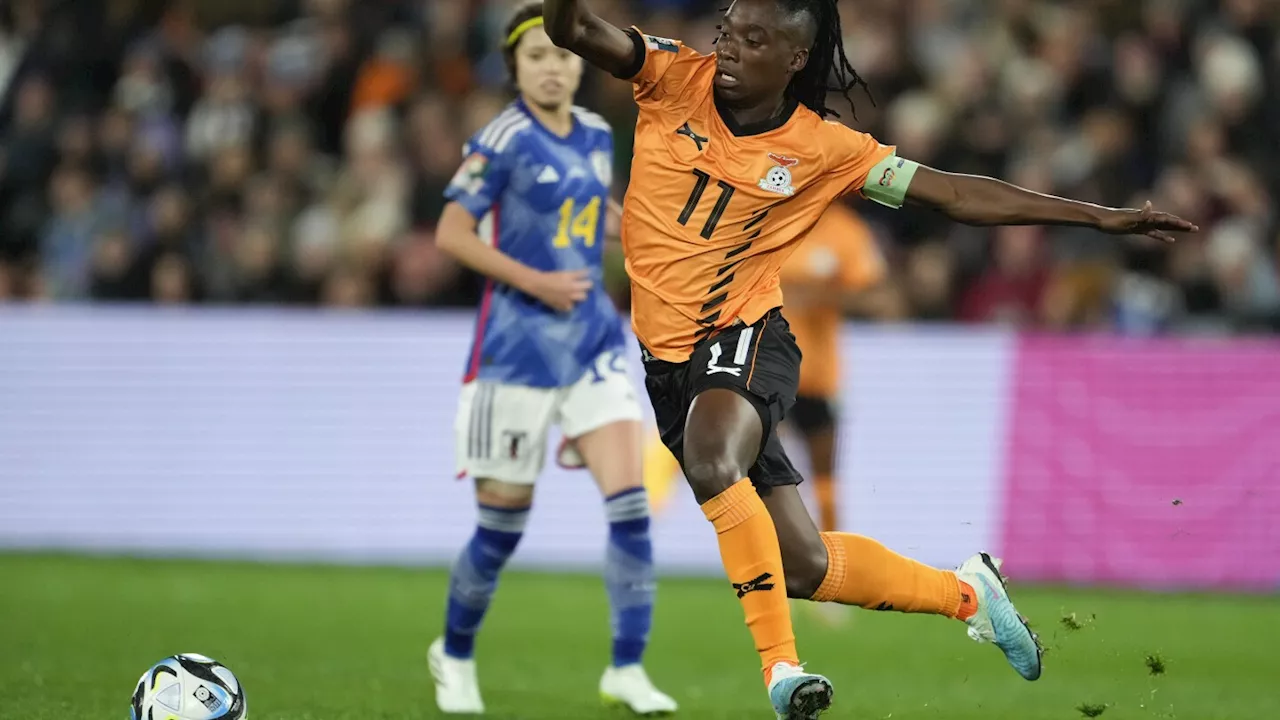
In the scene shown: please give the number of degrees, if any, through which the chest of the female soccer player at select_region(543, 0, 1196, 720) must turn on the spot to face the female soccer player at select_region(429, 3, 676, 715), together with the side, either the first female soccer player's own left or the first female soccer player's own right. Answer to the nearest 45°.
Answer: approximately 90° to the first female soccer player's own right

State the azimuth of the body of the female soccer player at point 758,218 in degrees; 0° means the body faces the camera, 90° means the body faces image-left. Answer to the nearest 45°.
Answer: approximately 45°
